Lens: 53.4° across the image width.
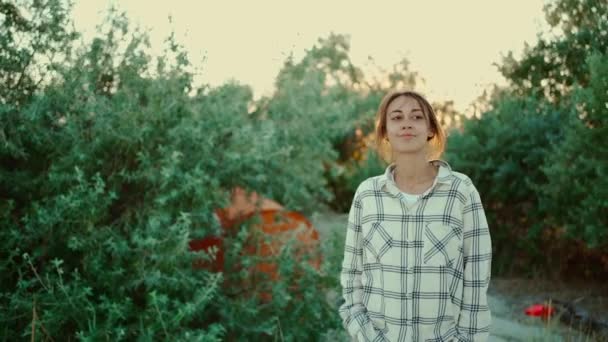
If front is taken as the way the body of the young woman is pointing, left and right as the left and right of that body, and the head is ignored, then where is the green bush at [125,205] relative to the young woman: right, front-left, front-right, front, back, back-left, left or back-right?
back-right

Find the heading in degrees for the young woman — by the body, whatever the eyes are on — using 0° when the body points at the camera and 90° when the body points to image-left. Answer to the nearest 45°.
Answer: approximately 0°

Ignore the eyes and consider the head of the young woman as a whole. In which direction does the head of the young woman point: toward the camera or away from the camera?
toward the camera
